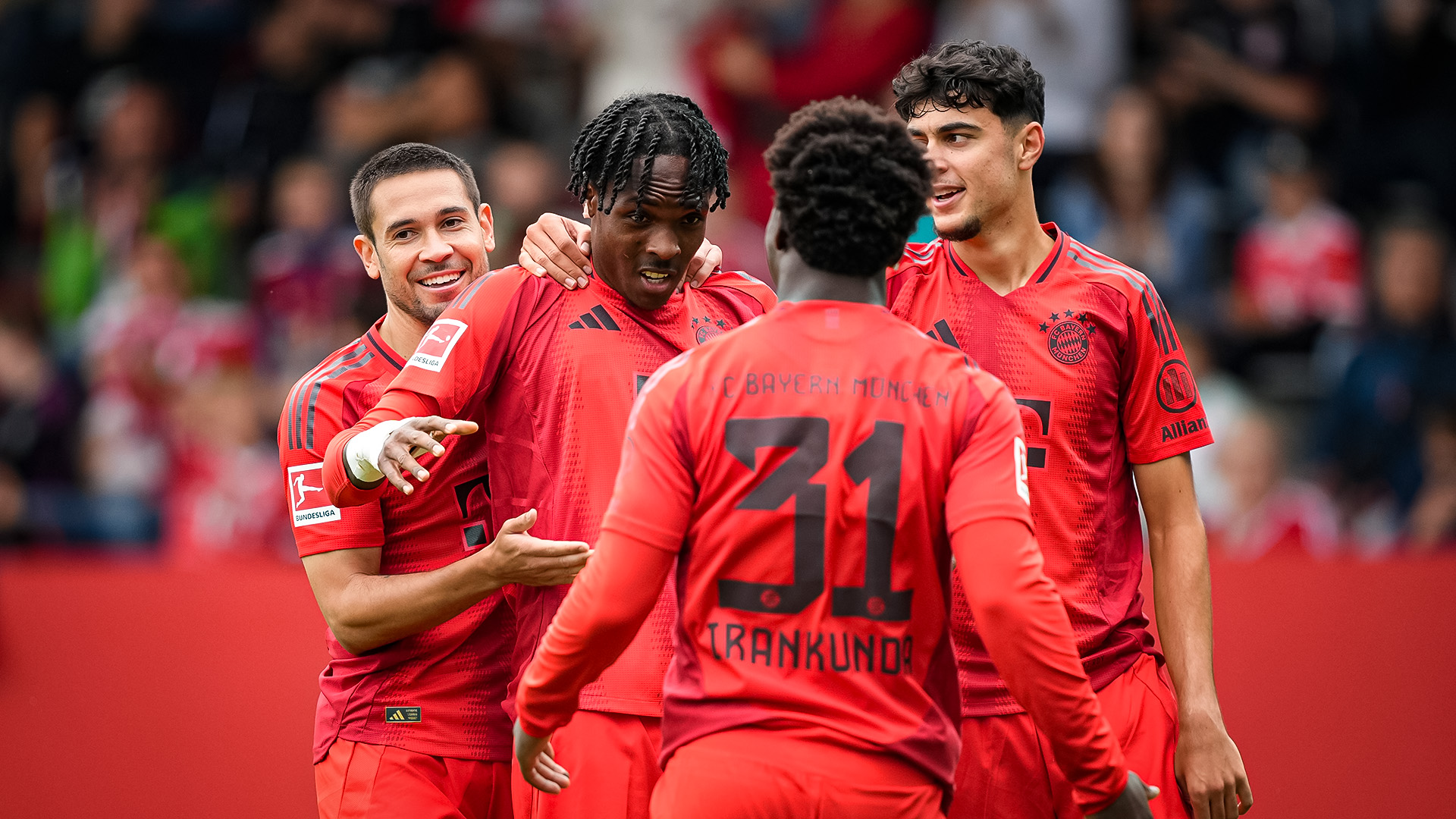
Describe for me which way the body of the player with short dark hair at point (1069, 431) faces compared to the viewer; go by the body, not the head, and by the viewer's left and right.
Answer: facing the viewer and to the left of the viewer

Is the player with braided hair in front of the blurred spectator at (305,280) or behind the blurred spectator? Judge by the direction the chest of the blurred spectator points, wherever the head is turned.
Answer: in front

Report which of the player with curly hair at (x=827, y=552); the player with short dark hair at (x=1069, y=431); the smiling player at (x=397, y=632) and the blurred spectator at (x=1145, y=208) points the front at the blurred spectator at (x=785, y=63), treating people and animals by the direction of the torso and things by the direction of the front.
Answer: the player with curly hair

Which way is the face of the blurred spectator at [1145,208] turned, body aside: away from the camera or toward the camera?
toward the camera

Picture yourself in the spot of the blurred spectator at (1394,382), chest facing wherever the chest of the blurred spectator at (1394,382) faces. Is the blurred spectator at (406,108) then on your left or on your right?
on your right

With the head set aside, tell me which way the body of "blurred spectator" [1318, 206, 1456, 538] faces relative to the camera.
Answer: toward the camera

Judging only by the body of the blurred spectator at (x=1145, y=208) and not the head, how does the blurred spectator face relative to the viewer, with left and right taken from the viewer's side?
facing the viewer

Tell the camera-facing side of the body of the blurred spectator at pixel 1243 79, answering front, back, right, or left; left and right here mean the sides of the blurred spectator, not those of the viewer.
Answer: front

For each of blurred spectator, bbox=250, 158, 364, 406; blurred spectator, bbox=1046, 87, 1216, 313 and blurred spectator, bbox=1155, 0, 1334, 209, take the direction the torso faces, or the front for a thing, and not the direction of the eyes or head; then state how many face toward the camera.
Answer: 3

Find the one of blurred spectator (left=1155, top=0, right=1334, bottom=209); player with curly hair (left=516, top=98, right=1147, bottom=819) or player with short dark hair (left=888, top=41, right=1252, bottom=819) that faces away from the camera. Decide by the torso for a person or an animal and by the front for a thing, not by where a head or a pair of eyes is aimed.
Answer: the player with curly hair

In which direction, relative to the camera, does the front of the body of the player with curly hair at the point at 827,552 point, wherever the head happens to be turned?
away from the camera

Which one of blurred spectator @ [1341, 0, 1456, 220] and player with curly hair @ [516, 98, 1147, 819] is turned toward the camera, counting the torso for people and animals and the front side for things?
the blurred spectator

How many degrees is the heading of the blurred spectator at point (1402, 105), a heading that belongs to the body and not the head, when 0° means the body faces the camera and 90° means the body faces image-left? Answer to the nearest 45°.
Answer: approximately 0°

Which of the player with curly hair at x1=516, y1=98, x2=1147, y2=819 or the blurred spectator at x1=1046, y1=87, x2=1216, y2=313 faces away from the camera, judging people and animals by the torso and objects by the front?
the player with curly hair

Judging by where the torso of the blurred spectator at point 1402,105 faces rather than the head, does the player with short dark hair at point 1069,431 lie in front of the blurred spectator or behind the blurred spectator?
in front
